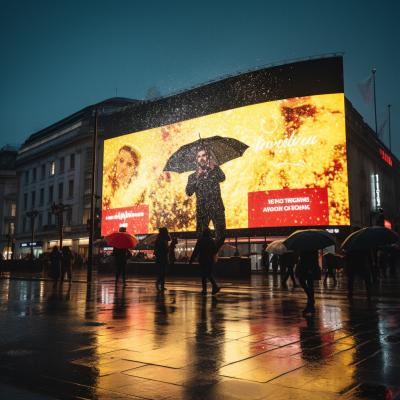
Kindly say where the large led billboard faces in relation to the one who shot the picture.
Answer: facing the viewer and to the left of the viewer

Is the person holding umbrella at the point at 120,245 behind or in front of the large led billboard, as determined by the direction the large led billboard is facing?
in front

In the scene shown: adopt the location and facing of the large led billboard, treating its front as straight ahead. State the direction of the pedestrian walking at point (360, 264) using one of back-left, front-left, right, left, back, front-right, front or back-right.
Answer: front-left

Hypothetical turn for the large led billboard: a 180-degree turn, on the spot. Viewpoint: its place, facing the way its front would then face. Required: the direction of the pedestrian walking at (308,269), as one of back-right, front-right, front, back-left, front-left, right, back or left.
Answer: back-right

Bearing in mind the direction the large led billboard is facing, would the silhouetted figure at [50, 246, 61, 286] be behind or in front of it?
in front
